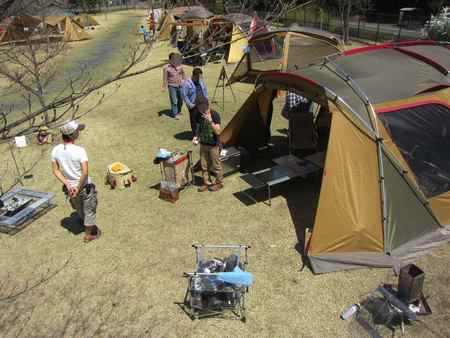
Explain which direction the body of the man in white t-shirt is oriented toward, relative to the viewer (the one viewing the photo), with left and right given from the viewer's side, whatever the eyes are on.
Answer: facing away from the viewer and to the right of the viewer

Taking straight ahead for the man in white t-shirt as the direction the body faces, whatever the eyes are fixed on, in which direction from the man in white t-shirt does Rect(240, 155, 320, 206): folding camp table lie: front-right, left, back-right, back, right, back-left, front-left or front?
front-right

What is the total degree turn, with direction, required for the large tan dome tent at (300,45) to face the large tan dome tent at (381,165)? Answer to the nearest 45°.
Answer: approximately 45° to its left

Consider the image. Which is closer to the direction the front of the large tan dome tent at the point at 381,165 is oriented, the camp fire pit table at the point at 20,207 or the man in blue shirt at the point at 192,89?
the camp fire pit table

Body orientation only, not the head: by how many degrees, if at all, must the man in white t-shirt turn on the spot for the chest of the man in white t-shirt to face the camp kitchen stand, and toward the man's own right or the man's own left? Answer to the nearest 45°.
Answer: approximately 90° to the man's own right

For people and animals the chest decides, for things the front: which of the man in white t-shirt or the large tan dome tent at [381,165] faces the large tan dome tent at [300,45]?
the man in white t-shirt

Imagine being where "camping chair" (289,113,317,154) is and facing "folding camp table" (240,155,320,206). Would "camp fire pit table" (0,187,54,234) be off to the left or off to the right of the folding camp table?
right

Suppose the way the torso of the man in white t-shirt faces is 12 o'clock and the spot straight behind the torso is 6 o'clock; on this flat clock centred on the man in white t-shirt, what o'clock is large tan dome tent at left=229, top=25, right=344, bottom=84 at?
The large tan dome tent is roughly at 12 o'clock from the man in white t-shirt.
